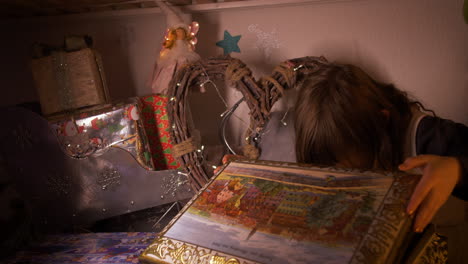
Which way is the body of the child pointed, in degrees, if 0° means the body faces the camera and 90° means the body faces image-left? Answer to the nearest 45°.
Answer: approximately 45°
